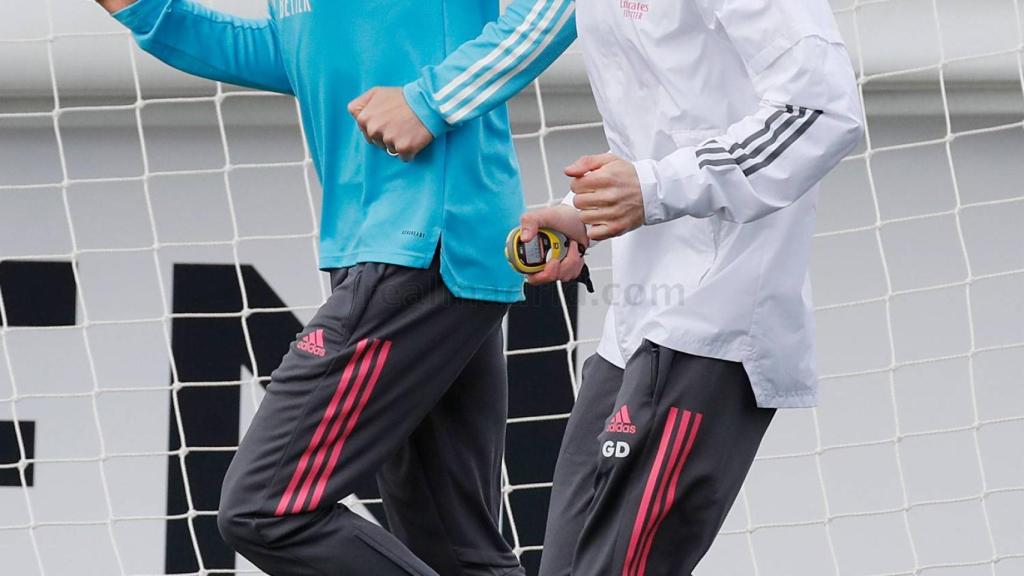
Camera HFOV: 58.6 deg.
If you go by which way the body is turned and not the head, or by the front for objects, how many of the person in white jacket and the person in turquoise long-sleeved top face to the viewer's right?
0

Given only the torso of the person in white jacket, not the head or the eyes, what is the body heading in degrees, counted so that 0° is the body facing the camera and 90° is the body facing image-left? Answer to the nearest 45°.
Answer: approximately 45°

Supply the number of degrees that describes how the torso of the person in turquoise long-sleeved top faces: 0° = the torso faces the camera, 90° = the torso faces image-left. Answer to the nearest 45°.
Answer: approximately 90°
